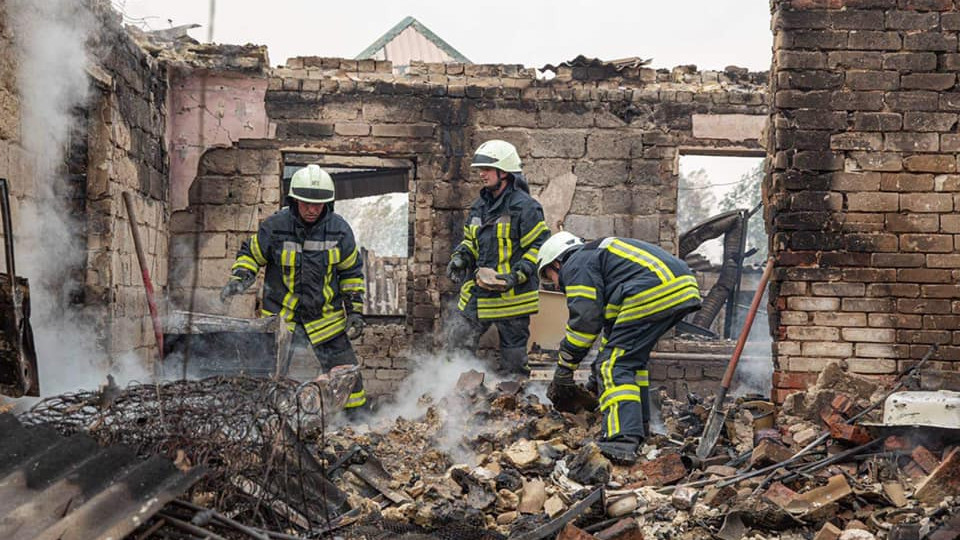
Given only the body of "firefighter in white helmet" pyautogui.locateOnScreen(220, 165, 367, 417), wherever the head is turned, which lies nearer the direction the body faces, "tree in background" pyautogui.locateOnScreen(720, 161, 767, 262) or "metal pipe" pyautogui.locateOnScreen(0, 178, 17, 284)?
the metal pipe

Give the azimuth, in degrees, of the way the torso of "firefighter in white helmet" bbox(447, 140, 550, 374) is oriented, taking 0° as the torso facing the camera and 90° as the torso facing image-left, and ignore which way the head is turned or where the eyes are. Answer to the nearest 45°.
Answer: approximately 45°

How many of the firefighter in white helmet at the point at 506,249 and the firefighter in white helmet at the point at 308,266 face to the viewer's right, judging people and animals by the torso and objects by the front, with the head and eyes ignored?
0

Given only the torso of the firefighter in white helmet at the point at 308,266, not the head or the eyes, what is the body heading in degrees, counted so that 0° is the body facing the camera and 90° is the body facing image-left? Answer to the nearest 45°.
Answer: approximately 0°
